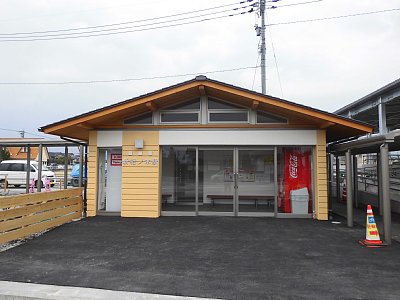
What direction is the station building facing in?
toward the camera

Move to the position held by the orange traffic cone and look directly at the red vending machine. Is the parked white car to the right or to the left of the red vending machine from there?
left

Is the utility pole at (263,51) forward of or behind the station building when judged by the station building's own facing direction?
behind

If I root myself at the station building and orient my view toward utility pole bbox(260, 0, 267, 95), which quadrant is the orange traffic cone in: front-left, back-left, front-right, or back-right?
back-right

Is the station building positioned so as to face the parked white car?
no

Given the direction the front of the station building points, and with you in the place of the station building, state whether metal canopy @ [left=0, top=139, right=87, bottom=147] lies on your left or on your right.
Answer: on your right

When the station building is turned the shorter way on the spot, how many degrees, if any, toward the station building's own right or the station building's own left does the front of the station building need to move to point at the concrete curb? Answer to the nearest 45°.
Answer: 0° — it already faces it

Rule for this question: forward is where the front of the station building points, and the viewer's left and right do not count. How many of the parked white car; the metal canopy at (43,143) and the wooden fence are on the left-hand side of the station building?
0

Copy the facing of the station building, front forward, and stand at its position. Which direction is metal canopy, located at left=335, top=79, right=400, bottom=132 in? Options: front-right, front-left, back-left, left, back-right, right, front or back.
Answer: back-left

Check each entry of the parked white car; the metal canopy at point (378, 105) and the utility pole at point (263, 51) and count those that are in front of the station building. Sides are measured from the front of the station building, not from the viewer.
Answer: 0

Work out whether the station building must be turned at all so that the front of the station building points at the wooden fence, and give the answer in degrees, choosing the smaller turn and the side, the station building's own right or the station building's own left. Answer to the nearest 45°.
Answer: approximately 45° to the station building's own right

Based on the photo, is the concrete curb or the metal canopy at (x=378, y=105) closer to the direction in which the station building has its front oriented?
the concrete curb

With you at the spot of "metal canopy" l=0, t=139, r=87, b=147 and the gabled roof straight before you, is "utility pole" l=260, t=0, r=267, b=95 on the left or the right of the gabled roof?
left

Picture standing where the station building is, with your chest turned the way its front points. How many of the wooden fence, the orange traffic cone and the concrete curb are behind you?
0
